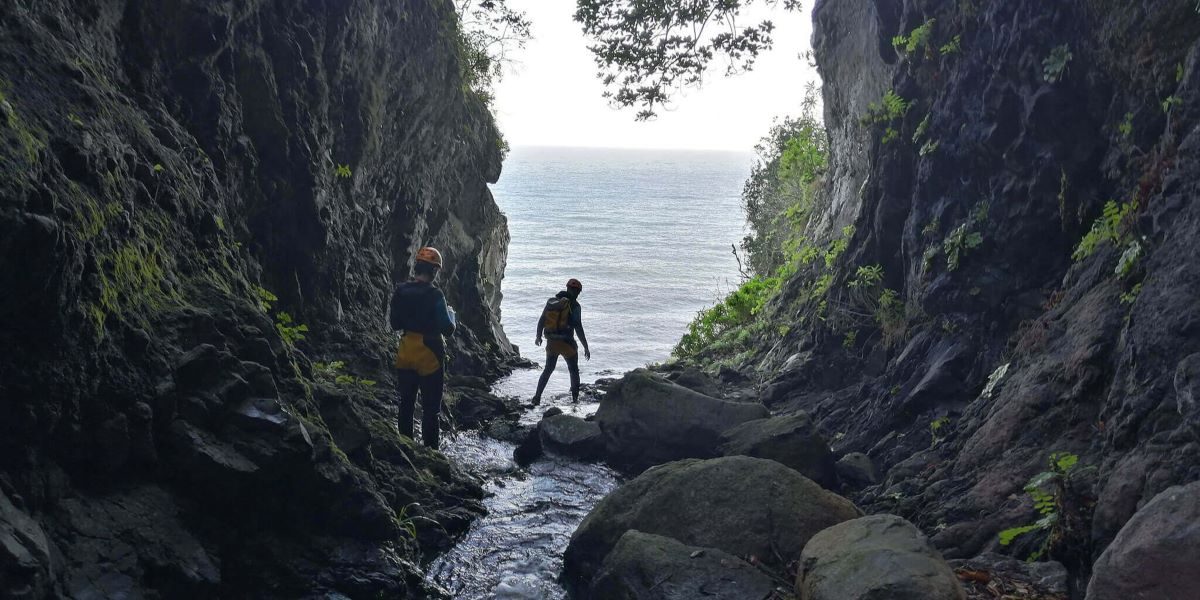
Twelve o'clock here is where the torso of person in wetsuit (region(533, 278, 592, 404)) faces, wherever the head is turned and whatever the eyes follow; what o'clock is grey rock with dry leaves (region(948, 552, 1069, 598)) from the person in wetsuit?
The grey rock with dry leaves is roughly at 4 o'clock from the person in wetsuit.

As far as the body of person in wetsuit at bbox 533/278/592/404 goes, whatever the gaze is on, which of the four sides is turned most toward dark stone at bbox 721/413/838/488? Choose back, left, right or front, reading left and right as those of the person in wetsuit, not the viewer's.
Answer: right

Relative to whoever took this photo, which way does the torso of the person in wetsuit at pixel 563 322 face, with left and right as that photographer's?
facing away from the viewer and to the right of the viewer

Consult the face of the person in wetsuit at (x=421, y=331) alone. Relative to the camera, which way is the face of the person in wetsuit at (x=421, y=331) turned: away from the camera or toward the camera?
away from the camera

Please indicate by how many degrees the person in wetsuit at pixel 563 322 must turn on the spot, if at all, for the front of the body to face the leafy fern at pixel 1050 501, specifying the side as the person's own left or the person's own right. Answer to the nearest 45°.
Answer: approximately 135° to the person's own right

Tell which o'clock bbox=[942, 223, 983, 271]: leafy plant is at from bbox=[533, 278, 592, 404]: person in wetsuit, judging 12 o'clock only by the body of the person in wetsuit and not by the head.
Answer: The leafy plant is roughly at 3 o'clock from the person in wetsuit.

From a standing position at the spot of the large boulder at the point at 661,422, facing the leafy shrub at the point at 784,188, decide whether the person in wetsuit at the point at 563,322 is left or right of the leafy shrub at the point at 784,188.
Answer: left

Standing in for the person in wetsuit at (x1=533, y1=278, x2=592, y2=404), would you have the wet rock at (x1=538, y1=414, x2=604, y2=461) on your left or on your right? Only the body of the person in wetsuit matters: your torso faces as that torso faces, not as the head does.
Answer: on your right

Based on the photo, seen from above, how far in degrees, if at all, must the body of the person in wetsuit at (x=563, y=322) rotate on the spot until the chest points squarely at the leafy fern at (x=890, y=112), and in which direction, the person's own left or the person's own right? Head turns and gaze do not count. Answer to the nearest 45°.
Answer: approximately 45° to the person's own right
